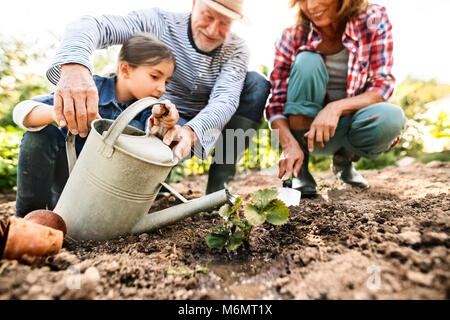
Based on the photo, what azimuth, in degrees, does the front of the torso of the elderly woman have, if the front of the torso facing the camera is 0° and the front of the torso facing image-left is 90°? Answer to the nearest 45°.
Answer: approximately 0°

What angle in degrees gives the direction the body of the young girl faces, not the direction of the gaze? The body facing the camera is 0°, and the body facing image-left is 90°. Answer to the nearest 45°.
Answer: approximately 315°

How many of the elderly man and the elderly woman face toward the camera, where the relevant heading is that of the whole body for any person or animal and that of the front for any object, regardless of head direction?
2

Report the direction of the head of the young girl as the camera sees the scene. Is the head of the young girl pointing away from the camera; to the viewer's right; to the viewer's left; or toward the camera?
to the viewer's right

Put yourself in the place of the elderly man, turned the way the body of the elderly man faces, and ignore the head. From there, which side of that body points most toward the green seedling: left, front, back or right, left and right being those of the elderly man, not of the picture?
front

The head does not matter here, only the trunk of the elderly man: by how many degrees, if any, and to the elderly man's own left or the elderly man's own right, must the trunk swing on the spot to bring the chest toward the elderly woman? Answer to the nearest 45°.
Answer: approximately 90° to the elderly man's own left

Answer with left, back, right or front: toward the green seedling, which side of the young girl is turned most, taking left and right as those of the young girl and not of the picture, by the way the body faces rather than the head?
front

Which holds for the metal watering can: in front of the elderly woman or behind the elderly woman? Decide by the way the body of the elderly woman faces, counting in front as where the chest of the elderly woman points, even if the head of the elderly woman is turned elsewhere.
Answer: in front

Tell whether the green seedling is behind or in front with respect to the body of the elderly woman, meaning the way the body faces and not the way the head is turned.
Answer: in front
